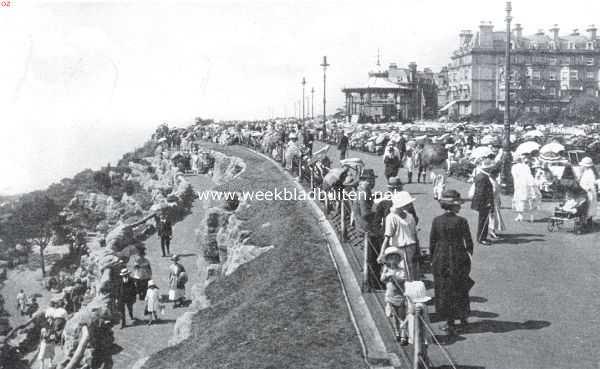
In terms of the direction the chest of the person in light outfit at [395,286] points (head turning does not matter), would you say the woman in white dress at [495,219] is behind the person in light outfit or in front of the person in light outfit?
behind

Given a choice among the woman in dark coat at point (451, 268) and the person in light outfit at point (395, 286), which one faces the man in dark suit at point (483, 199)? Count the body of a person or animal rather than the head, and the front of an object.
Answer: the woman in dark coat

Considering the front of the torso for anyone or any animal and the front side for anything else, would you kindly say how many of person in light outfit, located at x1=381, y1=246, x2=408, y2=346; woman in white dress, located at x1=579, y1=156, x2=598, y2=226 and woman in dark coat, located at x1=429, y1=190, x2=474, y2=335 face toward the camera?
1

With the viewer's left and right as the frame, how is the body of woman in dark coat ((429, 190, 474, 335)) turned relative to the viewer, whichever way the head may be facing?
facing away from the viewer

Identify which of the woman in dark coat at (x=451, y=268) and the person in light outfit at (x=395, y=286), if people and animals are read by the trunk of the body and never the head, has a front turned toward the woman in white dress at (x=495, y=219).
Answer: the woman in dark coat

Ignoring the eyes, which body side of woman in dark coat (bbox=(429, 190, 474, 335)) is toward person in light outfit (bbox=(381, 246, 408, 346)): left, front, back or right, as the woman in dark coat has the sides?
left

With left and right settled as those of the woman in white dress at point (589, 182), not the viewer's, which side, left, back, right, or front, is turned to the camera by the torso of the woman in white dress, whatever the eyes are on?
left

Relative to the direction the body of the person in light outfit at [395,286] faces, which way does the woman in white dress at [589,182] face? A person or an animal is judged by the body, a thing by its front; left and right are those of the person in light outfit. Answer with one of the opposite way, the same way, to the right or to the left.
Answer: to the right

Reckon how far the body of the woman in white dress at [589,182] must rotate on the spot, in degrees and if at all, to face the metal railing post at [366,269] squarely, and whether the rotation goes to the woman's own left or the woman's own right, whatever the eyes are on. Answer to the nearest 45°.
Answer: approximately 45° to the woman's own left
